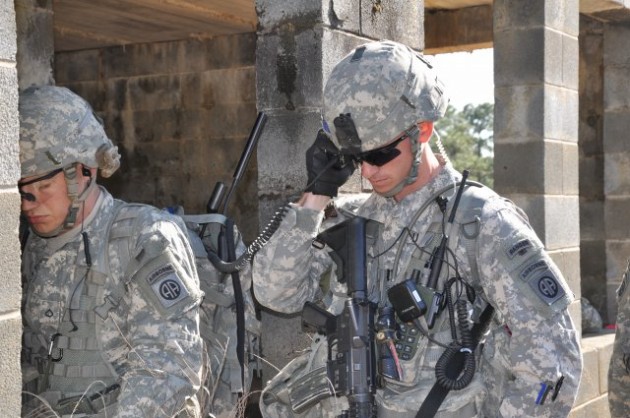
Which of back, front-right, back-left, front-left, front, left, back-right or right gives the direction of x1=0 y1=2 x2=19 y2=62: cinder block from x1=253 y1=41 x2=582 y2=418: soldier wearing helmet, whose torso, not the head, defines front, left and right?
front-right

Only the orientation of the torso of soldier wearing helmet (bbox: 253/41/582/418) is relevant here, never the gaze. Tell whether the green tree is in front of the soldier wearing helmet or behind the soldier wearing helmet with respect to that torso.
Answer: behind

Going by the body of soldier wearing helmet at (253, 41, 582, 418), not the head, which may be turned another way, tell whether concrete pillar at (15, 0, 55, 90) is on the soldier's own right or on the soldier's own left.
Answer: on the soldier's own right

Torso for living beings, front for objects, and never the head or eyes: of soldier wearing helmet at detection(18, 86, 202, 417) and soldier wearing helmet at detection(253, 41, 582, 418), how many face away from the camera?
0

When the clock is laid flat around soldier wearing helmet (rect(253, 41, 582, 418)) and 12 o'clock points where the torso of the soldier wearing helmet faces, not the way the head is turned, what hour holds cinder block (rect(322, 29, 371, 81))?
The cinder block is roughly at 4 o'clock from the soldier wearing helmet.

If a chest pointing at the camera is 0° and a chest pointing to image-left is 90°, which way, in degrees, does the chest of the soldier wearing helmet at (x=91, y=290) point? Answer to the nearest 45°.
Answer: approximately 45°

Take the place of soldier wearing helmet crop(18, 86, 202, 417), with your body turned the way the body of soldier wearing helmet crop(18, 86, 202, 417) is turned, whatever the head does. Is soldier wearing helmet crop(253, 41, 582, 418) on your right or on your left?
on your left

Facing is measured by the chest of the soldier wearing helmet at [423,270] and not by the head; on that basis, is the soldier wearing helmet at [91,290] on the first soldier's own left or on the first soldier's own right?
on the first soldier's own right

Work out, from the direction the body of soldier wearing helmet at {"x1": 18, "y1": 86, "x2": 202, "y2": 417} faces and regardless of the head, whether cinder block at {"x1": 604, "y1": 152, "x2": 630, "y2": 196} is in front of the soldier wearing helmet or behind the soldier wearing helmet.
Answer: behind

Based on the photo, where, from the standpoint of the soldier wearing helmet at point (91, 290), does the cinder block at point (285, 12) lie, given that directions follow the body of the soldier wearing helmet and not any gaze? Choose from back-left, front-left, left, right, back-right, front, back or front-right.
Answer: back

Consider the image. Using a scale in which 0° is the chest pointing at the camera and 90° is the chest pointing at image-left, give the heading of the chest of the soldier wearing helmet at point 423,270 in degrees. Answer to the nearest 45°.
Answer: approximately 45°
